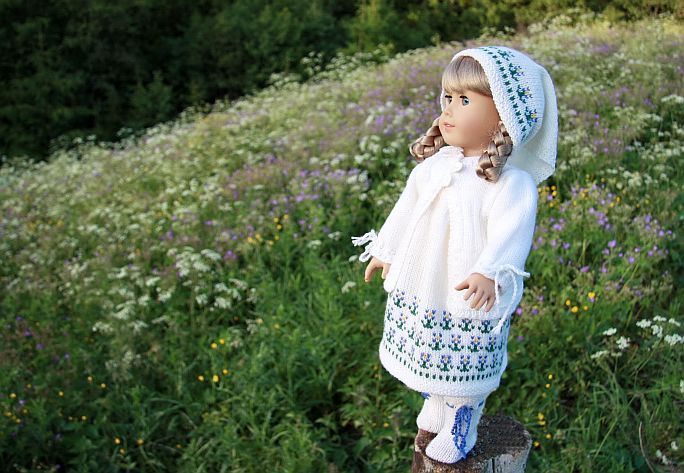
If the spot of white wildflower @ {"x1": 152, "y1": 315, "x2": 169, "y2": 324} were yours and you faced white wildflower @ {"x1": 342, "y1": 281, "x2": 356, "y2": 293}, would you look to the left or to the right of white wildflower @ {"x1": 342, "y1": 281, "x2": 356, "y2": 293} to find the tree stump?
right

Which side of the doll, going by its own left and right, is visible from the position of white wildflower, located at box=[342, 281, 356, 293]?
right

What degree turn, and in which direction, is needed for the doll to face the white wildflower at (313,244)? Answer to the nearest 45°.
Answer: approximately 90° to its right

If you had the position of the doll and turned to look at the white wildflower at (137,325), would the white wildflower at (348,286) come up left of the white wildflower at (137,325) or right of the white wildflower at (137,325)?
right

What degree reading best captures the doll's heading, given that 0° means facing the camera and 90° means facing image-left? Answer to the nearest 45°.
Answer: approximately 45°

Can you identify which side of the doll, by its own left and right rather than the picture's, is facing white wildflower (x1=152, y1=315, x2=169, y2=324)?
right

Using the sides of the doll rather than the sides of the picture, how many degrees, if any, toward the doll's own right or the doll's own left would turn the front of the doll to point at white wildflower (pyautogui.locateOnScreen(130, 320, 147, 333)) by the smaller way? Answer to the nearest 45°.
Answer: approximately 90° to the doll's own right
